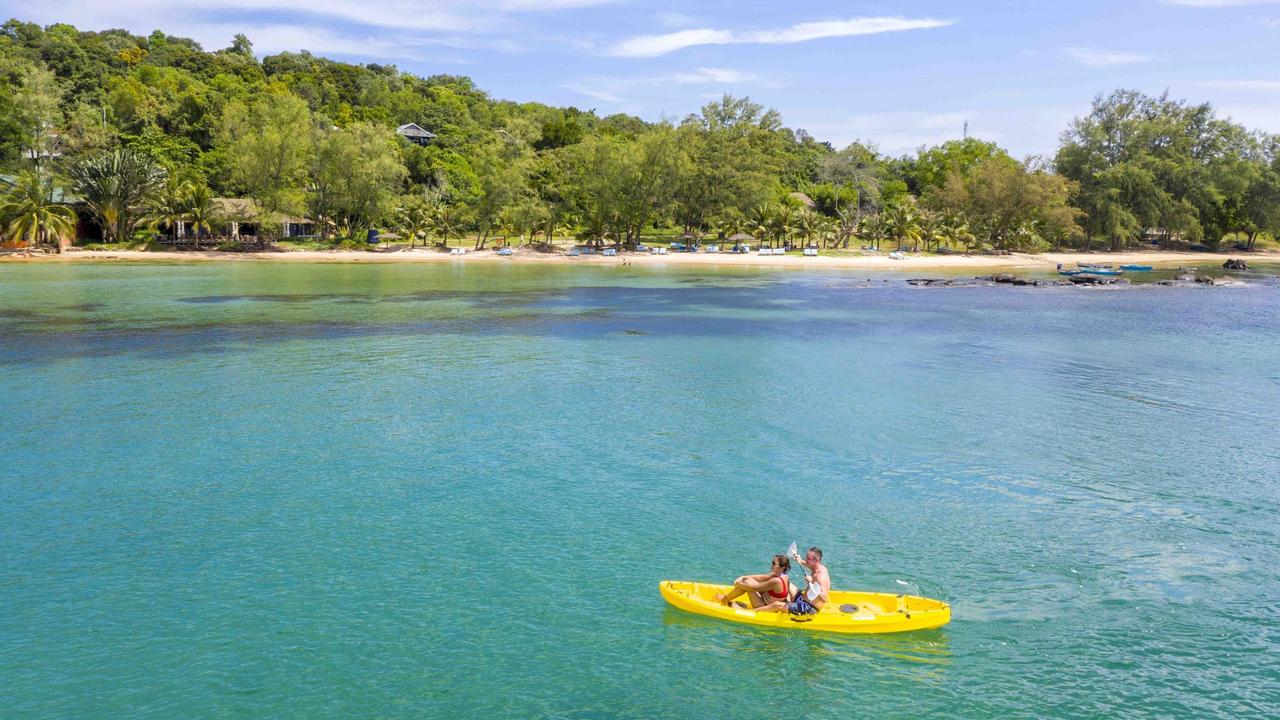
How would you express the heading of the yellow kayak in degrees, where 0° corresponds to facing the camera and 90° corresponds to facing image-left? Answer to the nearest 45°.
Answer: approximately 90°

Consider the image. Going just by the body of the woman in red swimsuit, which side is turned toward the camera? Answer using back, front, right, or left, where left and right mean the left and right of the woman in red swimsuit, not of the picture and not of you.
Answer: left
